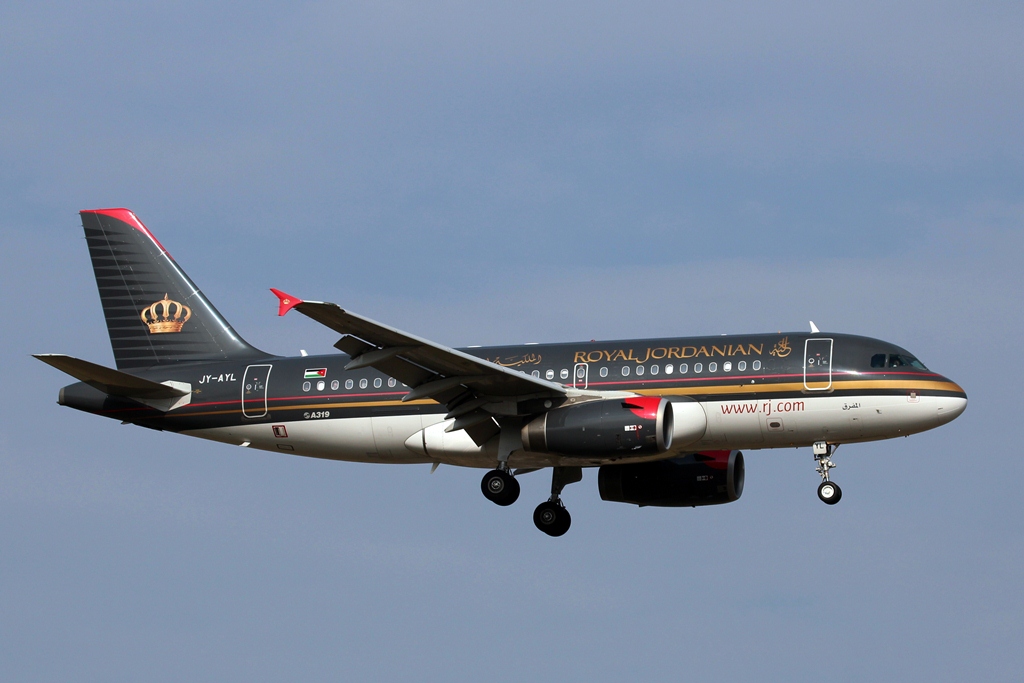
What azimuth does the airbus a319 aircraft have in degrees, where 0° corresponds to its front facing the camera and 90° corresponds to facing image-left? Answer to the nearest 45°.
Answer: approximately 270°
